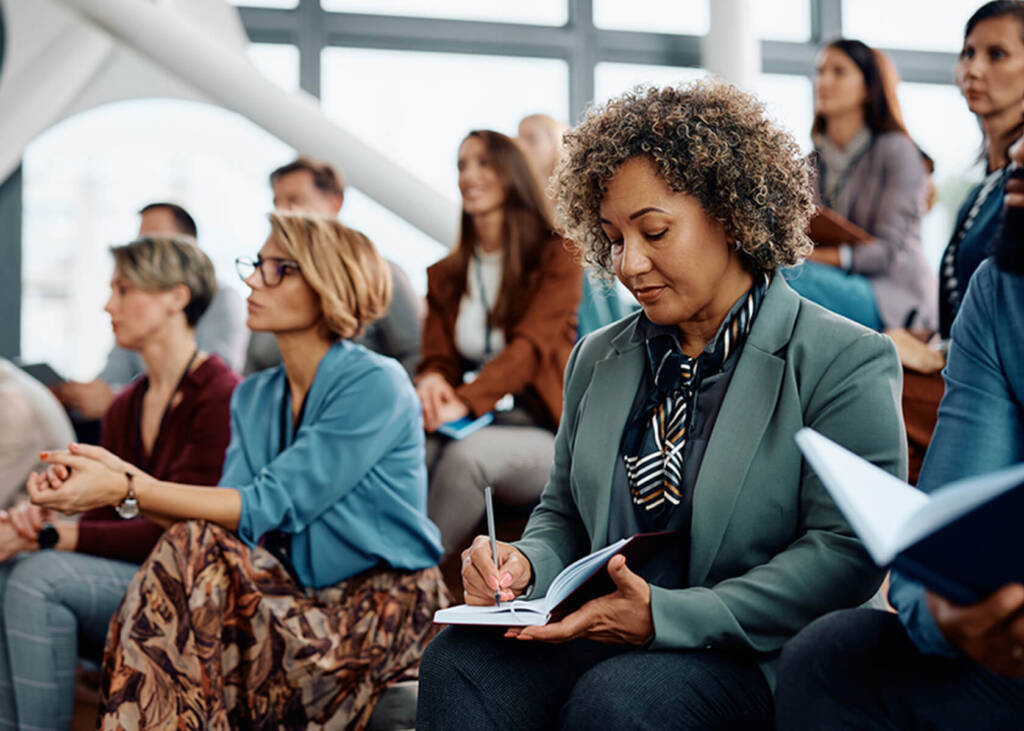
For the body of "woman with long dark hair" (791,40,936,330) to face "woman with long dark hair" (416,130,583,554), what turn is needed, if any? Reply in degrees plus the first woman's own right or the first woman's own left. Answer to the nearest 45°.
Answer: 0° — they already face them

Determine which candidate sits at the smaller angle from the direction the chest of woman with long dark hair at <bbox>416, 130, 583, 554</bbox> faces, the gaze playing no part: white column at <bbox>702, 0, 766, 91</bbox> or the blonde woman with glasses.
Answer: the blonde woman with glasses

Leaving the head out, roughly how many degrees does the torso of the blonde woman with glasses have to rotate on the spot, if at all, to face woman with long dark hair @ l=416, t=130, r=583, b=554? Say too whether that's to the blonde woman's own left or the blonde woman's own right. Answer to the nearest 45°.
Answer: approximately 180°

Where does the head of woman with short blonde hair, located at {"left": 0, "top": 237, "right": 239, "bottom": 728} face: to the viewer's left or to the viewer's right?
to the viewer's left

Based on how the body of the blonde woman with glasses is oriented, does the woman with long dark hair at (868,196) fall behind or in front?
behind

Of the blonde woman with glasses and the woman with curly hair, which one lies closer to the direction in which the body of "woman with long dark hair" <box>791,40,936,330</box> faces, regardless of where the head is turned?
the blonde woman with glasses
